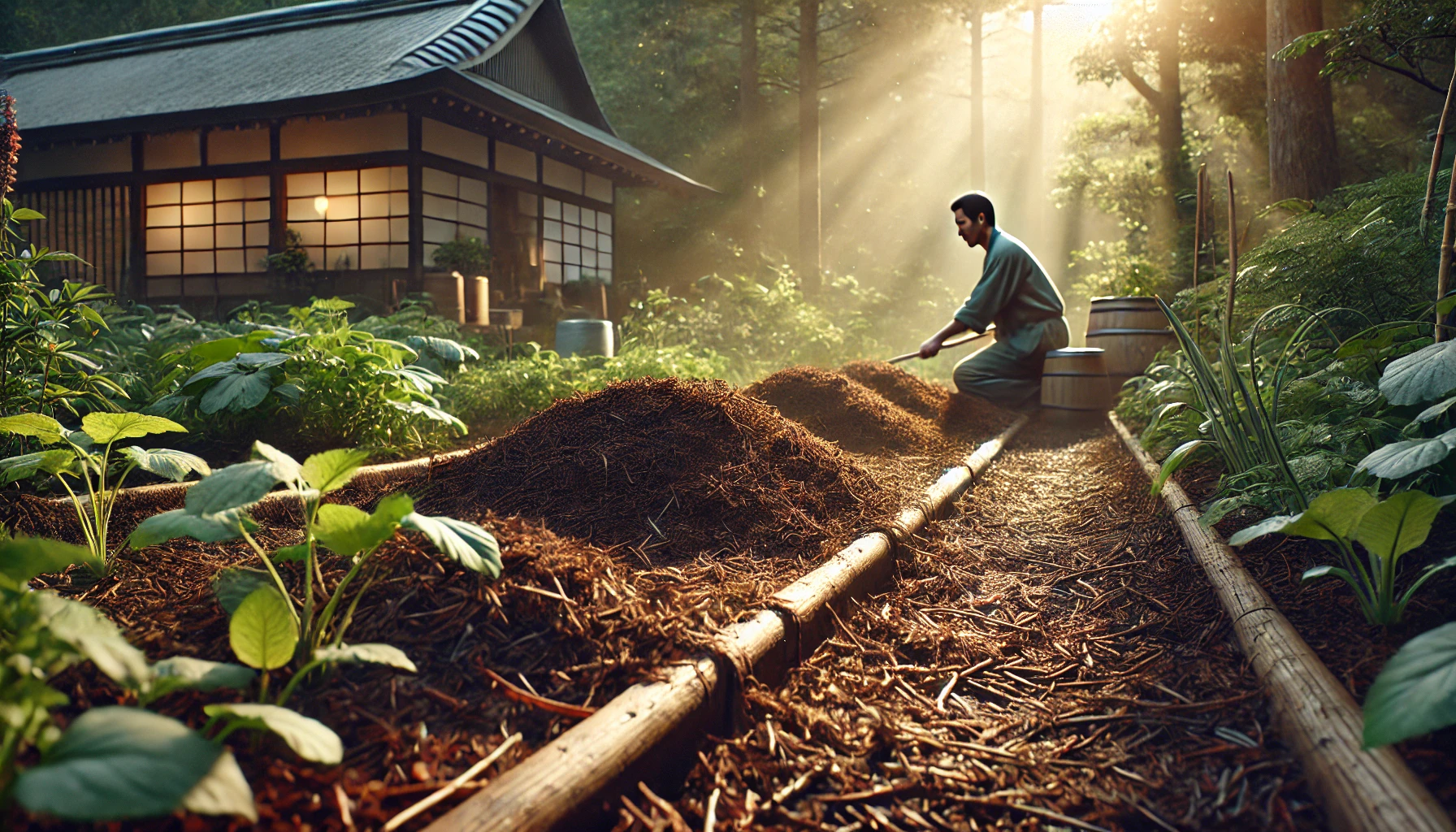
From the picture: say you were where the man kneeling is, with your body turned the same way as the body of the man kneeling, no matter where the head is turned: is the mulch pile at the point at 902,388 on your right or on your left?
on your left

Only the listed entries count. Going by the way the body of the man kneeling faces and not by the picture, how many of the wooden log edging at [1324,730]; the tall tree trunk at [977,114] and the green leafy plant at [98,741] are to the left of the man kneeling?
2

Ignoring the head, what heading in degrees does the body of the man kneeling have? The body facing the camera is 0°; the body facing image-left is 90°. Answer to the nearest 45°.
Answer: approximately 90°

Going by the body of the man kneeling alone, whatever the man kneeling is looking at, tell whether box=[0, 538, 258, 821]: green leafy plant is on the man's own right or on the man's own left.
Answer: on the man's own left

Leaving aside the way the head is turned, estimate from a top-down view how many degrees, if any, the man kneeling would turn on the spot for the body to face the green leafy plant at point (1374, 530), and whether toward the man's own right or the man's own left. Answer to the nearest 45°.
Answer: approximately 90° to the man's own left

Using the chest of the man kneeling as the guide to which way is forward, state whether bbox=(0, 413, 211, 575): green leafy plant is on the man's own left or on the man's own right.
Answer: on the man's own left

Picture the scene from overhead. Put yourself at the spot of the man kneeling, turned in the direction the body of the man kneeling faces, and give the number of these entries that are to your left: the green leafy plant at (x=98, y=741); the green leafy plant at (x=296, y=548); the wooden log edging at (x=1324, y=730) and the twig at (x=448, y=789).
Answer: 4

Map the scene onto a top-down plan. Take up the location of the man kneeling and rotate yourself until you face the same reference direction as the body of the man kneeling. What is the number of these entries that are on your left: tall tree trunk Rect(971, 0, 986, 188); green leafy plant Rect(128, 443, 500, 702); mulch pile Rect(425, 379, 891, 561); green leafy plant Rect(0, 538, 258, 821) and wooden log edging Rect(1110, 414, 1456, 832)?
4

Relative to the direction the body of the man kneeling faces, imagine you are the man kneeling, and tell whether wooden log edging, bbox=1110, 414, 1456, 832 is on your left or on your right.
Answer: on your left

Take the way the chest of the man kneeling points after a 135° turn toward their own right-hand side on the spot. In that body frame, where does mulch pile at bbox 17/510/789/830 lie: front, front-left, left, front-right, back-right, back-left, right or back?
back-right
